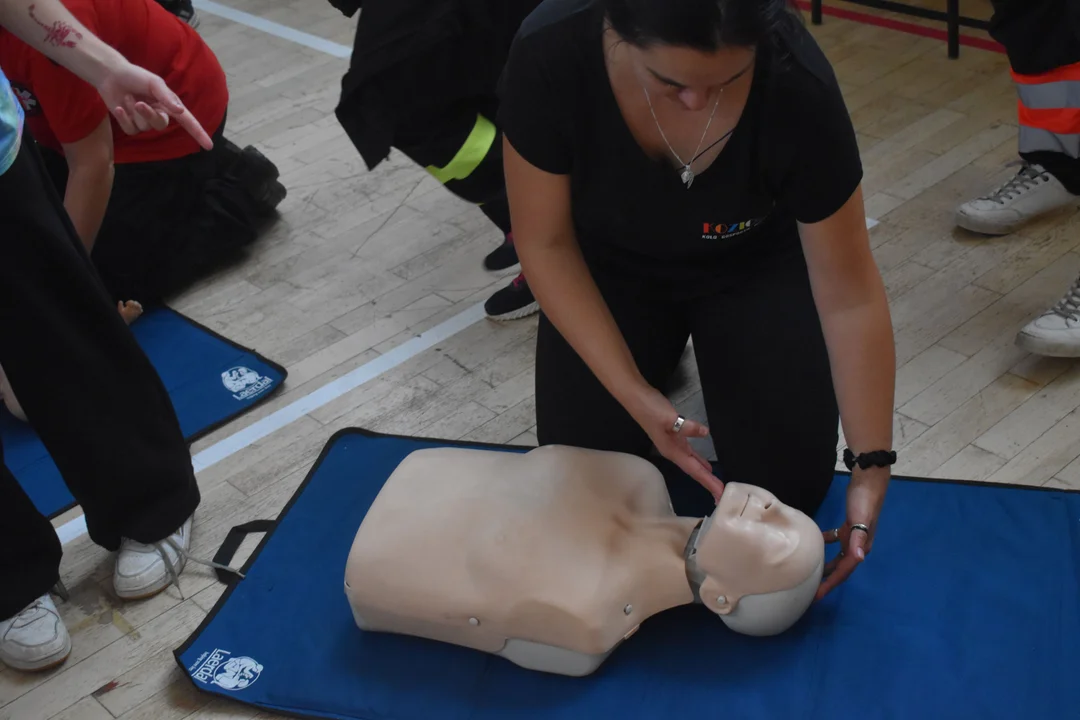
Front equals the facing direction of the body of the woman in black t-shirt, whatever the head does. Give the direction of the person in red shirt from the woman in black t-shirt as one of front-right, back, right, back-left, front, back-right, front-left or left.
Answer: back-right

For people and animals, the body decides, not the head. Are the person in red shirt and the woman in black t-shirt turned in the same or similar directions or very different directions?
same or similar directions

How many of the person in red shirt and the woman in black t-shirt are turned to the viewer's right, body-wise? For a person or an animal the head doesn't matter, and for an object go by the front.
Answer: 0

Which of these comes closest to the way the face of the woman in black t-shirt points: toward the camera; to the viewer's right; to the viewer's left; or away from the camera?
toward the camera

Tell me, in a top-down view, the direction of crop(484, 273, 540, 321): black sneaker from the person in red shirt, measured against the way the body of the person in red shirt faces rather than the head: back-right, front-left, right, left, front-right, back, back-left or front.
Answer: left

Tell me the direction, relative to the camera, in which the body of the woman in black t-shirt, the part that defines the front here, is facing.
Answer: toward the camera

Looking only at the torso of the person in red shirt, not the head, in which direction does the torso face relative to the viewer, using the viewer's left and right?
facing the viewer and to the left of the viewer
